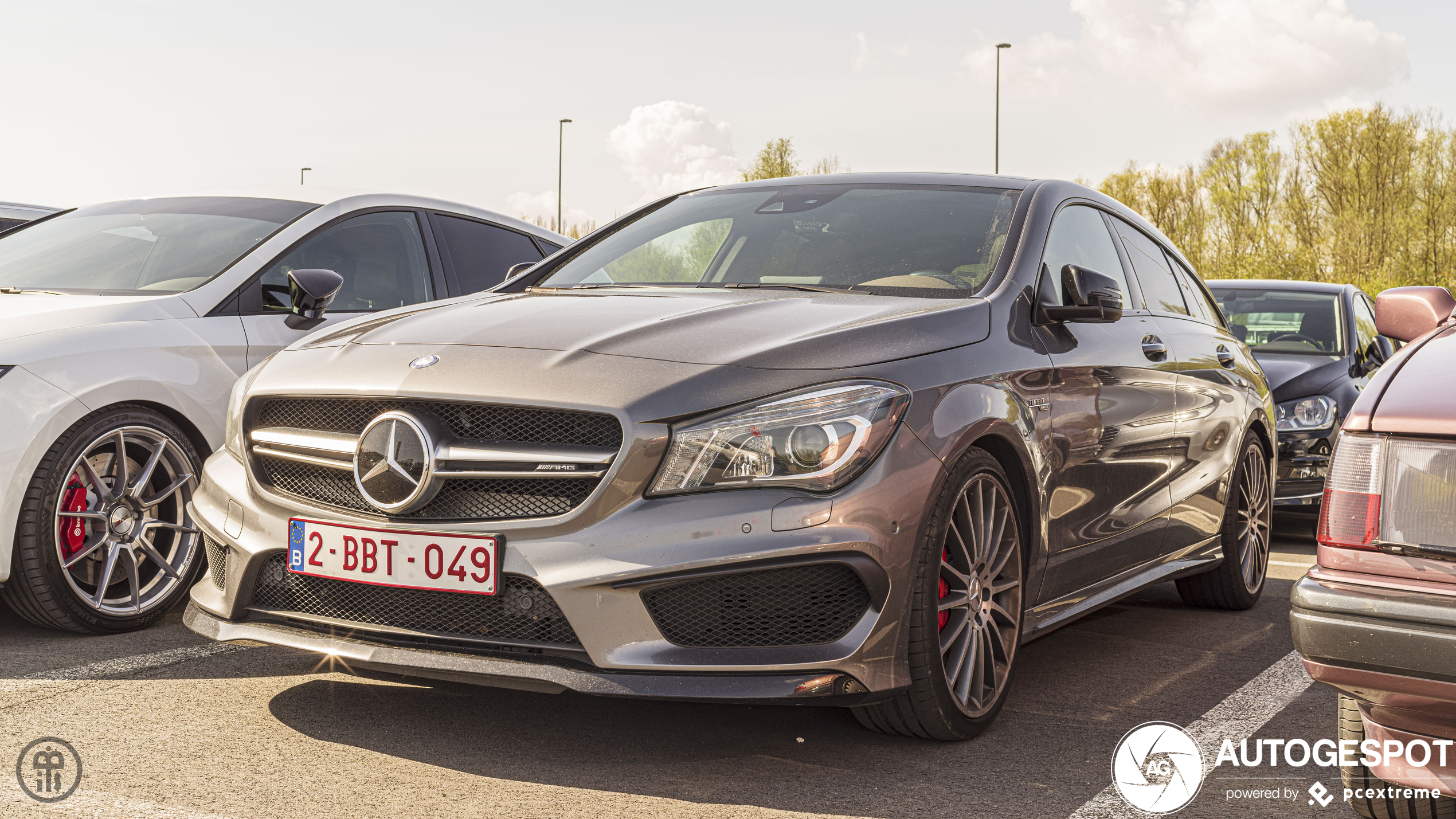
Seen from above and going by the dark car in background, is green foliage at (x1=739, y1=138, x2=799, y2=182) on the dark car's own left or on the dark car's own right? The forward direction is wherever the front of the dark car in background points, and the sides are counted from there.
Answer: on the dark car's own right

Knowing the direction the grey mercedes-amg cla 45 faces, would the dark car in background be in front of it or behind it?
behind

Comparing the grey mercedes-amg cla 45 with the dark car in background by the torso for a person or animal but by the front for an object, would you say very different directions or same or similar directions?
same or similar directions

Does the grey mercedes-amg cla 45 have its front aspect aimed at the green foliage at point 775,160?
no

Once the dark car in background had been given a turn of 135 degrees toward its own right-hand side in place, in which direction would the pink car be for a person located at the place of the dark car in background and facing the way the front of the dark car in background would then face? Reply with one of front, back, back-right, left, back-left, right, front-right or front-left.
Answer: back

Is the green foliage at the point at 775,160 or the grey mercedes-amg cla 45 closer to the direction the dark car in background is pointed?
the grey mercedes-amg cla 45

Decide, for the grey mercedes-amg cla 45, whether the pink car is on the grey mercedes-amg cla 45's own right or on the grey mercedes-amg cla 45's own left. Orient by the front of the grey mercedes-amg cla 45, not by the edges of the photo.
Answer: on the grey mercedes-amg cla 45's own left

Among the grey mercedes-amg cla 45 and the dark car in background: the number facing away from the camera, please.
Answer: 0

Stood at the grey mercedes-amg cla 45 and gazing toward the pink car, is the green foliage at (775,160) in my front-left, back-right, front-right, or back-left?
back-left

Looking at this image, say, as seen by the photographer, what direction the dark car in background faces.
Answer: facing the viewer and to the left of the viewer
